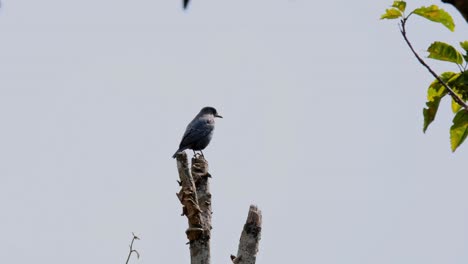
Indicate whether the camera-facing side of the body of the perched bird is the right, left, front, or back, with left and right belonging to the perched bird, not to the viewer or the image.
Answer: right
